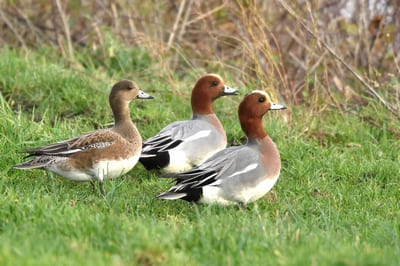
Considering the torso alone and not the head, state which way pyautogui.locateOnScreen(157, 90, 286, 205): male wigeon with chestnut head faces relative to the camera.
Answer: to the viewer's right

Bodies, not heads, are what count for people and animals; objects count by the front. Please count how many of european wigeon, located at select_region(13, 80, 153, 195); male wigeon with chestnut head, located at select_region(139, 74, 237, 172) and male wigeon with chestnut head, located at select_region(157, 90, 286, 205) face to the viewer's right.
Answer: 3

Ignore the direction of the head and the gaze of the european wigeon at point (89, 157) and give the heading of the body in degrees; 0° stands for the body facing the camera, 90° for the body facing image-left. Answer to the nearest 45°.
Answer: approximately 270°

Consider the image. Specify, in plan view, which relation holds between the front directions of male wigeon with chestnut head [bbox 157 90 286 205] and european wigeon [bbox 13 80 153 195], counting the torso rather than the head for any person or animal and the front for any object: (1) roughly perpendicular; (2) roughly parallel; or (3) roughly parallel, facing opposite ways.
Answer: roughly parallel

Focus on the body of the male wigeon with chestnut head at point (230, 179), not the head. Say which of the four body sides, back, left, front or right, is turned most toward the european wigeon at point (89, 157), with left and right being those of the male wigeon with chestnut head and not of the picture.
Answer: back

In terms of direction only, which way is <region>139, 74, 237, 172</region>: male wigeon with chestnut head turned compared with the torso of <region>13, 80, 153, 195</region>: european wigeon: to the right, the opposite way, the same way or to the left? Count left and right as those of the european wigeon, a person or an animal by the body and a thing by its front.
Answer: the same way

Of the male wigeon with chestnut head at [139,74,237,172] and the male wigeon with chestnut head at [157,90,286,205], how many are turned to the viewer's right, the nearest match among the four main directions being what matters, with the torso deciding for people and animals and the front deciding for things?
2

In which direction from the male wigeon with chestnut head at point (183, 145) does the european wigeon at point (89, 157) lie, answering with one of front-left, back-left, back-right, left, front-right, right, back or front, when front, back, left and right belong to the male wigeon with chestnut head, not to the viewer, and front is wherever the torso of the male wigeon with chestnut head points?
back-right

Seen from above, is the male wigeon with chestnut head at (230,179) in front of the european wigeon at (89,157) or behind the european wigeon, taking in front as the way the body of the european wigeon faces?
in front

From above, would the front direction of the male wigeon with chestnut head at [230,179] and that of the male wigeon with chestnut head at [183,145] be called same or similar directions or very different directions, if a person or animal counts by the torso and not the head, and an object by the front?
same or similar directions

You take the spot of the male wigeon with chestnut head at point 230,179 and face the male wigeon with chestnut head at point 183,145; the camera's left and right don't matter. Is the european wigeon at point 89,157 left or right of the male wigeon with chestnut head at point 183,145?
left

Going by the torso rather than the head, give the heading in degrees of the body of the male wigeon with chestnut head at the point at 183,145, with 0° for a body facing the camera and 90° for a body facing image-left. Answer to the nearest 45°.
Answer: approximately 270°

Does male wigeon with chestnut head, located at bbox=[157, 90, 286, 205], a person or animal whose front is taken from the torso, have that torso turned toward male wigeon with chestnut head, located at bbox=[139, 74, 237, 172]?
no
